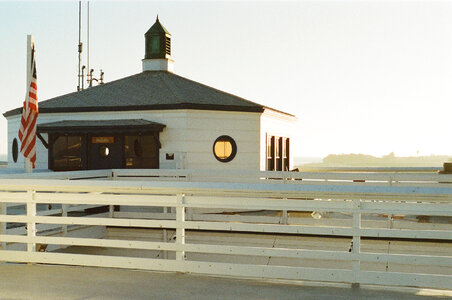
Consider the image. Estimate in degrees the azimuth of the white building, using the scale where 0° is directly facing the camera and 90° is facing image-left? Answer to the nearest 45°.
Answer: approximately 0°

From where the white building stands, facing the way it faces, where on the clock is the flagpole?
The flagpole is roughly at 1 o'clock from the white building.

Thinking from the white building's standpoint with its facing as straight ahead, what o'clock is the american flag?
The american flag is roughly at 1 o'clock from the white building.
